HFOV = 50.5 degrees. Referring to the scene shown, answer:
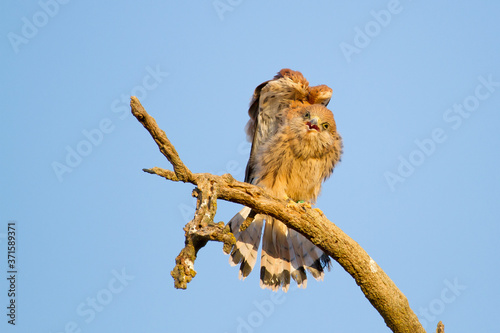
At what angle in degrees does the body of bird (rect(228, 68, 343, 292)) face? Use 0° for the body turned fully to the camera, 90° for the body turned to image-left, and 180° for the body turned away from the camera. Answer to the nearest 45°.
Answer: approximately 315°
